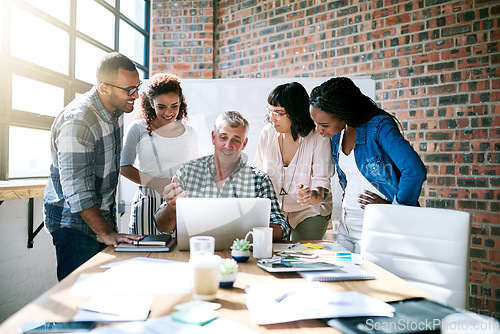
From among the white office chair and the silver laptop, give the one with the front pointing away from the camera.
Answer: the silver laptop

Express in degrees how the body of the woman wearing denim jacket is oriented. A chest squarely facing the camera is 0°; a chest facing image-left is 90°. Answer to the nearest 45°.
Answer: approximately 45°

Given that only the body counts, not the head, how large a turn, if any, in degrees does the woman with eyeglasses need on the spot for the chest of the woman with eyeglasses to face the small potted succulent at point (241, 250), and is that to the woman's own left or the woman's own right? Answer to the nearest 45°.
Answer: approximately 45° to the woman's own left

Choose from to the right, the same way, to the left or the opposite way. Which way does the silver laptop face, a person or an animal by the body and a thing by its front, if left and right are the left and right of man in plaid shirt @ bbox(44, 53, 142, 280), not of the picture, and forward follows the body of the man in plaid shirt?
to the left

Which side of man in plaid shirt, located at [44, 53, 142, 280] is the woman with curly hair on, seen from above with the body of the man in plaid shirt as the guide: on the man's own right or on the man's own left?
on the man's own left

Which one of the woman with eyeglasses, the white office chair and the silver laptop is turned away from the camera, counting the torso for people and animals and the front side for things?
the silver laptop

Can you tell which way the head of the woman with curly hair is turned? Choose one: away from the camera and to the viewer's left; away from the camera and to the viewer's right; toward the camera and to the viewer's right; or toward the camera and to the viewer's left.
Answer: toward the camera and to the viewer's right

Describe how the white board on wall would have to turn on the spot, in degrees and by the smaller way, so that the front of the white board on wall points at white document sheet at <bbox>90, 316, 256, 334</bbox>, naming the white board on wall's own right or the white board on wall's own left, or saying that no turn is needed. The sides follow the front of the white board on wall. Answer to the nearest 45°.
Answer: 0° — it already faces it

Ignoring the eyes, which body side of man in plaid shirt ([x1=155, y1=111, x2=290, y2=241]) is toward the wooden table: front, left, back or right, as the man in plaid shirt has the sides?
front

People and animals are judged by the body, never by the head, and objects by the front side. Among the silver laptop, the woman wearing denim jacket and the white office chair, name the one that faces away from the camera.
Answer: the silver laptop

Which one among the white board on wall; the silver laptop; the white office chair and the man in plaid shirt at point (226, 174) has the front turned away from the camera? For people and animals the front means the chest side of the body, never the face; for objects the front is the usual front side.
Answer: the silver laptop

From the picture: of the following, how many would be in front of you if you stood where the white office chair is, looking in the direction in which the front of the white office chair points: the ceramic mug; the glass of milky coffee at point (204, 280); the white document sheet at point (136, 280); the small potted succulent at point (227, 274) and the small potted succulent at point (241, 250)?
5

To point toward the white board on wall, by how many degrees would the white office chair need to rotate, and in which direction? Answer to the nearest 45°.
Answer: approximately 90° to its right

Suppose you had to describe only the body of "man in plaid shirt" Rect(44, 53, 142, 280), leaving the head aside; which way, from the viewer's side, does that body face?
to the viewer's right
